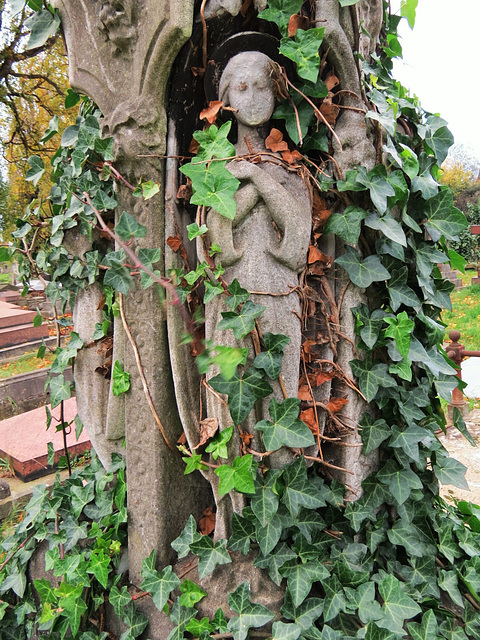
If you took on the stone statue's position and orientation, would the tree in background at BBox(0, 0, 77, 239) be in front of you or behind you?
behind

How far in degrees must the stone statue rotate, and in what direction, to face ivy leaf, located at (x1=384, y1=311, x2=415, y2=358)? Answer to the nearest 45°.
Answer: approximately 90° to its left

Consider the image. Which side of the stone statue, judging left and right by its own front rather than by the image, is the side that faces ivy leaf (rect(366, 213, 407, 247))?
left

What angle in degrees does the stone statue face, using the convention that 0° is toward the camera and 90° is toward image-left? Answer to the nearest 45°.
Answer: approximately 0°

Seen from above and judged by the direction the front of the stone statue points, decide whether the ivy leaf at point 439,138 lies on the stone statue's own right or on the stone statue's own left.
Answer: on the stone statue's own left
